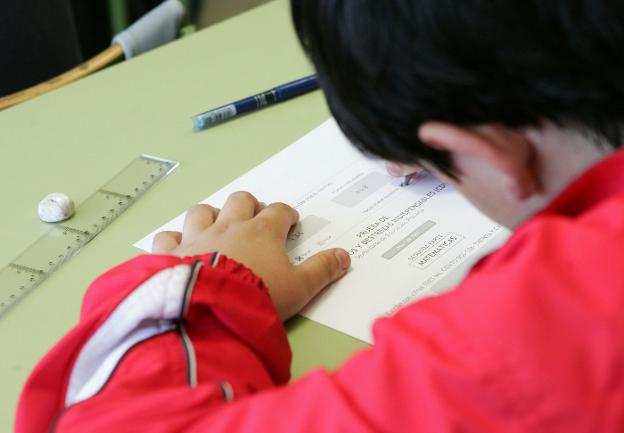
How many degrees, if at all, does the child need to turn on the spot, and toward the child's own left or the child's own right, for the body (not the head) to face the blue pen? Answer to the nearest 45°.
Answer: approximately 45° to the child's own right

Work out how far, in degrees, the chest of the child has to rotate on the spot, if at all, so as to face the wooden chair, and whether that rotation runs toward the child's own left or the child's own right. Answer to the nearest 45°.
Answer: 0° — they already face it

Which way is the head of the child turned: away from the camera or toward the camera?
away from the camera

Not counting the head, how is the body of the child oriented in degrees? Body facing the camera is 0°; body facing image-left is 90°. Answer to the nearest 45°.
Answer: approximately 135°
